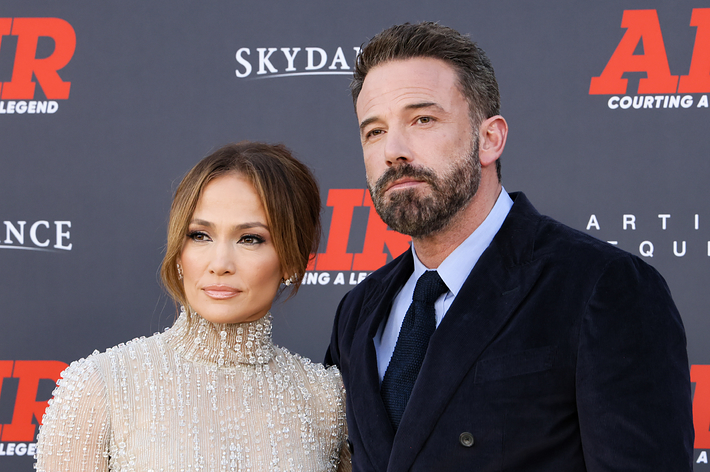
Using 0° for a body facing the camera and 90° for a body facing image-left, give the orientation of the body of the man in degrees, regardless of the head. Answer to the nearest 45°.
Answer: approximately 45°

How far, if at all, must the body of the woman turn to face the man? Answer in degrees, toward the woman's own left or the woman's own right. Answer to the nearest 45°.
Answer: approximately 45° to the woman's own left
